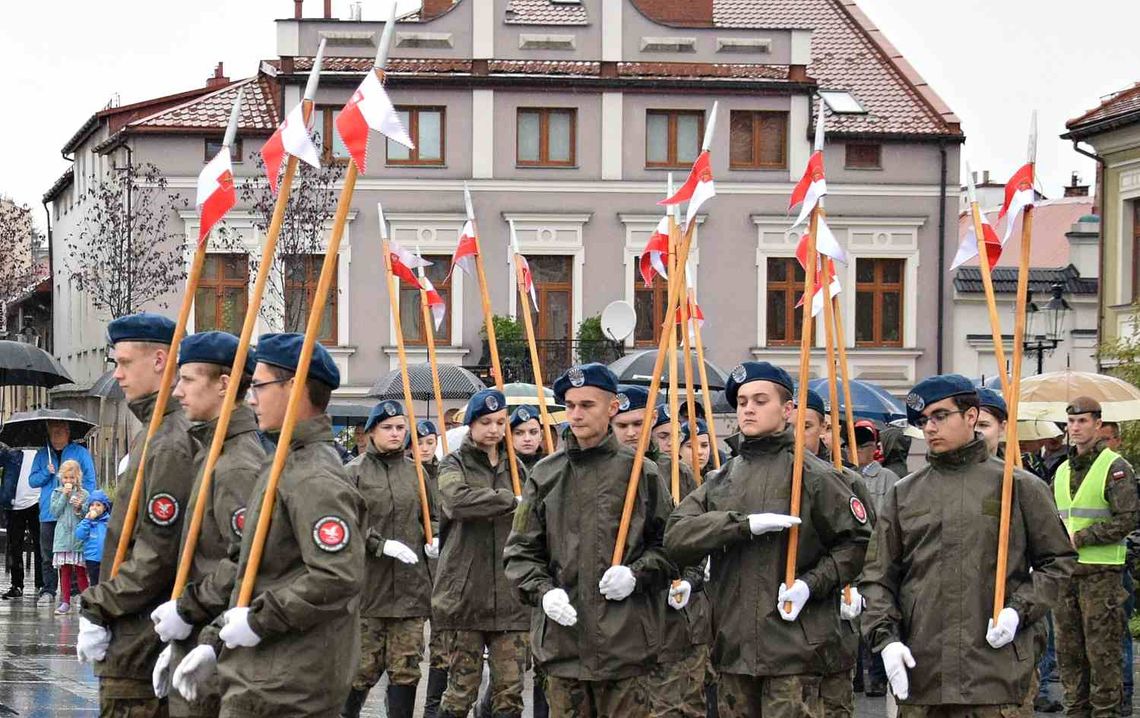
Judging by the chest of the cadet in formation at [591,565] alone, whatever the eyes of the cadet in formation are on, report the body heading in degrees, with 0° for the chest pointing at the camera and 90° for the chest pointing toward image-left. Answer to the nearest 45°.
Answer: approximately 0°

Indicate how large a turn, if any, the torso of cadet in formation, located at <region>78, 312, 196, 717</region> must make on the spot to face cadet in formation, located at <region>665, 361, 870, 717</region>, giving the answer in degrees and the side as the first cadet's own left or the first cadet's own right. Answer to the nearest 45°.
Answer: approximately 180°

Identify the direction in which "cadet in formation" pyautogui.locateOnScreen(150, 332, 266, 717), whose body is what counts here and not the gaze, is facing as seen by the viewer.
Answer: to the viewer's left

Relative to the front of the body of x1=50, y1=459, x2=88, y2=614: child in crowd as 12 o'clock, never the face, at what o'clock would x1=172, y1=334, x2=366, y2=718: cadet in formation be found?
The cadet in formation is roughly at 12 o'clock from the child in crowd.

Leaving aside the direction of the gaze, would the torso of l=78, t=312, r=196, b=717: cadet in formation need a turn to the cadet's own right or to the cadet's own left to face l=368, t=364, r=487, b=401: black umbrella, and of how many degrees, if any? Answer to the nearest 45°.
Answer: approximately 90° to the cadet's own right

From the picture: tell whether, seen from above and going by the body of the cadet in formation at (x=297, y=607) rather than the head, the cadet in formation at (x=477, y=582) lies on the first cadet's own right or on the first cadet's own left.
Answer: on the first cadet's own right

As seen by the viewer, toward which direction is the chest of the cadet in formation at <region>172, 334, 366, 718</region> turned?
to the viewer's left

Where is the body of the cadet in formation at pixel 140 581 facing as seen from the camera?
to the viewer's left

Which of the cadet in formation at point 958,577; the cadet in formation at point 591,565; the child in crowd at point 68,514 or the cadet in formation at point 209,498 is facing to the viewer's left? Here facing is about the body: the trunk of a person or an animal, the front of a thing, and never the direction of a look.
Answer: the cadet in formation at point 209,498
